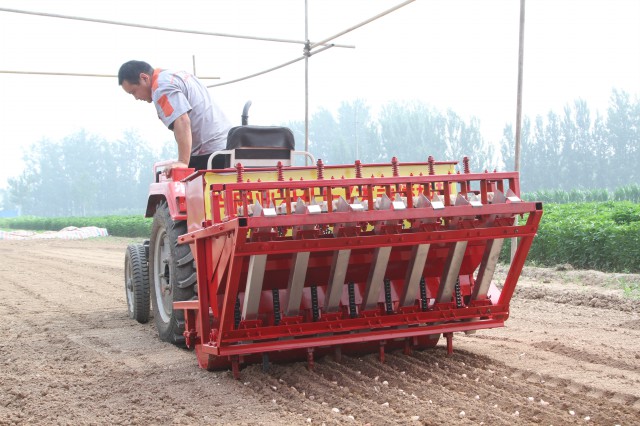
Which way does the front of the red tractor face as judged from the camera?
facing away from the viewer and to the left of the viewer

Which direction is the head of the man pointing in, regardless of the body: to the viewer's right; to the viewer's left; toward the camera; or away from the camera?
to the viewer's left

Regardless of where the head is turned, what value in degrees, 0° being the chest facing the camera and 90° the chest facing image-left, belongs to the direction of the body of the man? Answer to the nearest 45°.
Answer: approximately 90°
